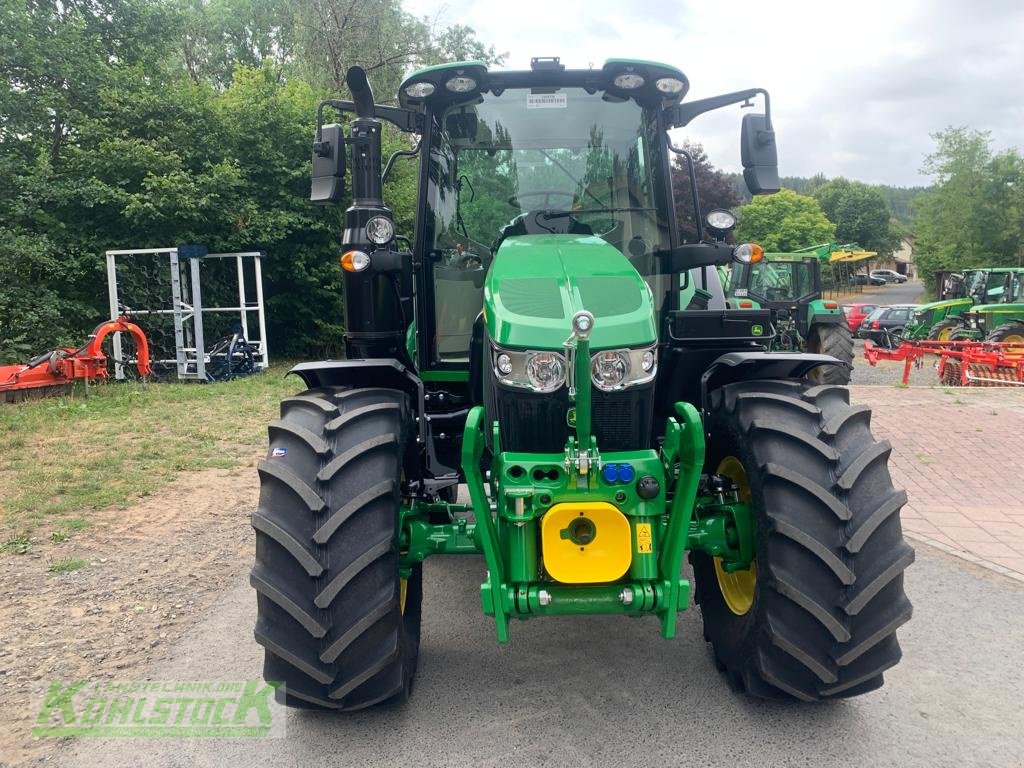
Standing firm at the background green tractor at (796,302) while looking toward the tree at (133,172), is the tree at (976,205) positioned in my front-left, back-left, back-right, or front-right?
back-right

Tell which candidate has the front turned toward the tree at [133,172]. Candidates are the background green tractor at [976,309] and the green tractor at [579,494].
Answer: the background green tractor

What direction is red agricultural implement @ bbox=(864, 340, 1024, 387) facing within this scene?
to the viewer's left

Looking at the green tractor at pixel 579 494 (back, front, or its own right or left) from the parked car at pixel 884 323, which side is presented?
back

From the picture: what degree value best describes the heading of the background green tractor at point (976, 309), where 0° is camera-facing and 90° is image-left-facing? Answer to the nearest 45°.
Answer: approximately 45°

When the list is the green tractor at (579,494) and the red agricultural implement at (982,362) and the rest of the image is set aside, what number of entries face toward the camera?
1

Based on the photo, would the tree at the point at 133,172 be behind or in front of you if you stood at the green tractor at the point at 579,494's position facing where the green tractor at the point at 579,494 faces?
behind

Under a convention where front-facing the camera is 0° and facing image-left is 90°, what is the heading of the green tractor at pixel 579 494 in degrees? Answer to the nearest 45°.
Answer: approximately 0°

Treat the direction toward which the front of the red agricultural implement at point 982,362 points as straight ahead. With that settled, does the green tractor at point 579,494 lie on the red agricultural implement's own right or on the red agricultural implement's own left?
on the red agricultural implement's own left

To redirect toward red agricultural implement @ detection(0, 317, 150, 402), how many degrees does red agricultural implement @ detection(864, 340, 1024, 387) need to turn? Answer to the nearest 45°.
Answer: approximately 45° to its left

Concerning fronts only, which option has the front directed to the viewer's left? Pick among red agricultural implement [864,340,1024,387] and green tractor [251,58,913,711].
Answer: the red agricultural implement

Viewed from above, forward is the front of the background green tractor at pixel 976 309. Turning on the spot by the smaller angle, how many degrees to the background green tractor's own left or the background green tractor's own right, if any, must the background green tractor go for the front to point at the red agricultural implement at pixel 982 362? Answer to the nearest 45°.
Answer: approximately 45° to the background green tractor's own left

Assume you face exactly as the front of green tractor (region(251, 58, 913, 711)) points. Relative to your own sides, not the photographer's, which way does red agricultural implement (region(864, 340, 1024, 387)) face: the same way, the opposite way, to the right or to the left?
to the right
